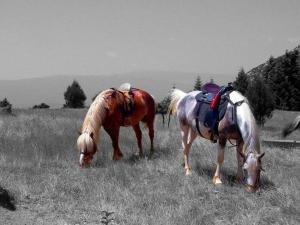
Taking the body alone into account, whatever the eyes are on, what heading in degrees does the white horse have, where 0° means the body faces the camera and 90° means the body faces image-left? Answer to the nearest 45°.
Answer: approximately 315°

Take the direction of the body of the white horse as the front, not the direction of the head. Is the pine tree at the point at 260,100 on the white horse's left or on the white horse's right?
on the white horse's left

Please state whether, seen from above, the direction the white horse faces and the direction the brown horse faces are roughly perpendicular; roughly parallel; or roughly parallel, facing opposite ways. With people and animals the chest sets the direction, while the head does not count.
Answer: roughly perpendicular

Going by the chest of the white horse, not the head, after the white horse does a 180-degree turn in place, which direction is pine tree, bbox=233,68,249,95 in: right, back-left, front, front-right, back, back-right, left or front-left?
front-right

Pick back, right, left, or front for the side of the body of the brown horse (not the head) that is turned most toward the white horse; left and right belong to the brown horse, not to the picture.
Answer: left

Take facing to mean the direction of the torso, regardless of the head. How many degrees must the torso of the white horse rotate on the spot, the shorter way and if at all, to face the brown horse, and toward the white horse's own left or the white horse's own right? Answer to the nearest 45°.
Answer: approximately 180°
